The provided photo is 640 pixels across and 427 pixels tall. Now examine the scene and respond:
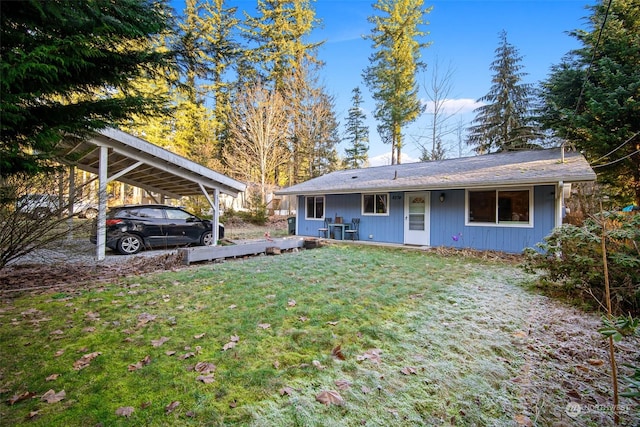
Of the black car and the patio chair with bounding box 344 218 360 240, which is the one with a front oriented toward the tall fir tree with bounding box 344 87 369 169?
the black car

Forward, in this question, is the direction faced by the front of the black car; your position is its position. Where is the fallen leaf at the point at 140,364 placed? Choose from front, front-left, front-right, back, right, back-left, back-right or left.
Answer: back-right

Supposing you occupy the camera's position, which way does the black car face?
facing away from the viewer and to the right of the viewer

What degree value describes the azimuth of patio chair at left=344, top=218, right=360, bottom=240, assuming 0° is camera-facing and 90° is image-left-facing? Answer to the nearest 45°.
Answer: approximately 45°

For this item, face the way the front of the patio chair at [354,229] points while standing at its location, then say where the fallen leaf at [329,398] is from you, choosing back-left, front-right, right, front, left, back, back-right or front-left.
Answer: front-left

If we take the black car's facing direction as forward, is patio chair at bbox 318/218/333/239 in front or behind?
in front

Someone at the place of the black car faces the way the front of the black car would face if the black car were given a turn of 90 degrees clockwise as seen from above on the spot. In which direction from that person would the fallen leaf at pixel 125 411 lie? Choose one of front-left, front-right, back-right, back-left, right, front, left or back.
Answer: front-right
